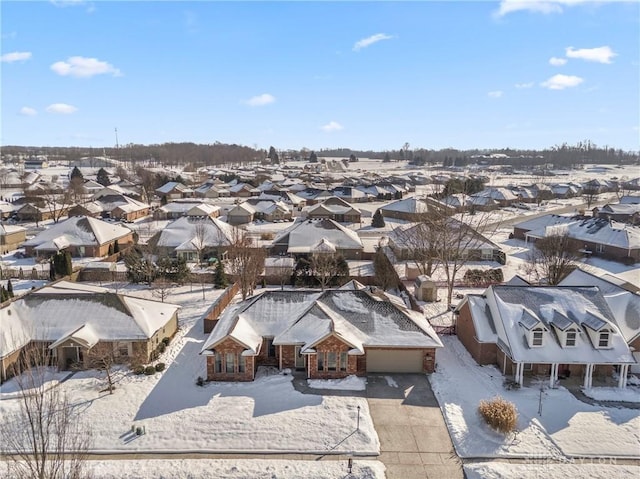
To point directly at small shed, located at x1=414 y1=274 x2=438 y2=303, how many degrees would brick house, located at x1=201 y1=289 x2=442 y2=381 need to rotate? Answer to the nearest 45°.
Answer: approximately 135° to its left

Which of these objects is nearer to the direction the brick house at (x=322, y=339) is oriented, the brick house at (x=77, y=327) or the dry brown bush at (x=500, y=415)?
the dry brown bush

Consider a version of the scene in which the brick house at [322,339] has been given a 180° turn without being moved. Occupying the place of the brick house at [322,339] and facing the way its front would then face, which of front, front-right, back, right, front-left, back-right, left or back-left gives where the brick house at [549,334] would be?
right

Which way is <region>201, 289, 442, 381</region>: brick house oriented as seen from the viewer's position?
toward the camera

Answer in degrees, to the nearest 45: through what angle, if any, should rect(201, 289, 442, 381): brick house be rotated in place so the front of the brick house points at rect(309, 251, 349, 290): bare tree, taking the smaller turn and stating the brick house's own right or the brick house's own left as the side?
approximately 180°

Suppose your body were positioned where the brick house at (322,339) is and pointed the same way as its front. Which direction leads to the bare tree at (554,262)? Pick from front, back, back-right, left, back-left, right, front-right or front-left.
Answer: back-left

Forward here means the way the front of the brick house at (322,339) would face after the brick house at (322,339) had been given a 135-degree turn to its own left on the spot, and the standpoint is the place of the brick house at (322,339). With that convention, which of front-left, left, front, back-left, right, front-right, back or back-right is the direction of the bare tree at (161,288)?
left

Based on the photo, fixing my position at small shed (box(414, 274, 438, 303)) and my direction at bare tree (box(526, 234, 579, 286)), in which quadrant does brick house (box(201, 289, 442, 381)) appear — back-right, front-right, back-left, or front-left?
back-right

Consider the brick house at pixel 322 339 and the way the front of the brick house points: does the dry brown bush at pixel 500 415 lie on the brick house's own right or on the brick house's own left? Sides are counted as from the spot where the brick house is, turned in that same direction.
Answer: on the brick house's own left

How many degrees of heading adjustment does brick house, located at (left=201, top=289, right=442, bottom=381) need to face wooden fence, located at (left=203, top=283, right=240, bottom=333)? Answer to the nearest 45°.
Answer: approximately 135° to its right

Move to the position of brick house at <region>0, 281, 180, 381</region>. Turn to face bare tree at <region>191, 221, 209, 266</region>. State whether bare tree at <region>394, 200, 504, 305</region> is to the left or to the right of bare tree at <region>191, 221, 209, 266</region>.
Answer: right

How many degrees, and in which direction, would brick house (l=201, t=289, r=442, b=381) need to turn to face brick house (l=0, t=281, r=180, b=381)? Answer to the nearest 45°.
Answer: approximately 90° to its right
